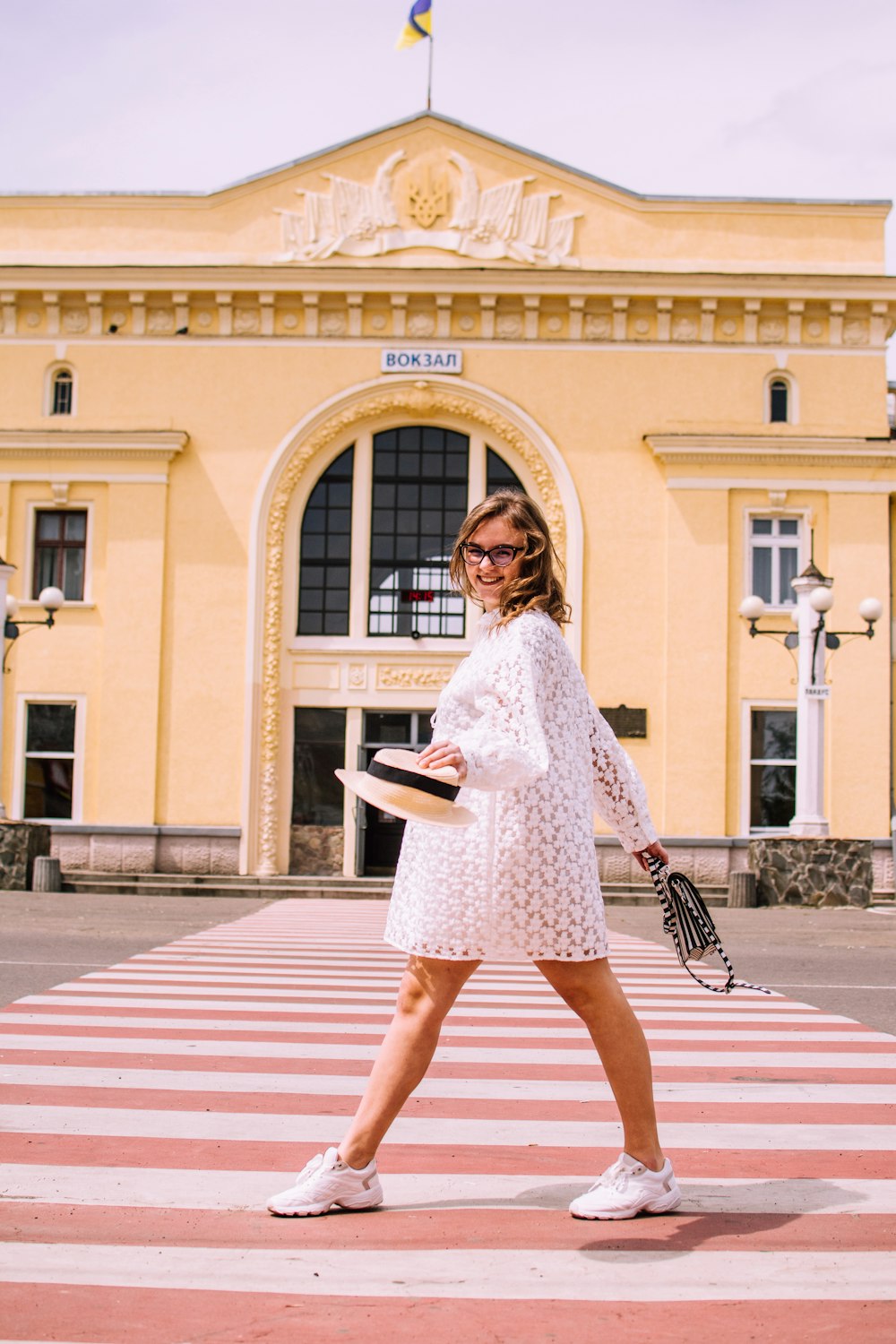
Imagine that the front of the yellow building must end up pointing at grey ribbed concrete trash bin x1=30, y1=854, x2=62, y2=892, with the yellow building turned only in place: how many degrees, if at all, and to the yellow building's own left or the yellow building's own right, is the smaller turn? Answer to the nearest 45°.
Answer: approximately 45° to the yellow building's own right

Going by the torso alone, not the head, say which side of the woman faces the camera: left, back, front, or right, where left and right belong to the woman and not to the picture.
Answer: left

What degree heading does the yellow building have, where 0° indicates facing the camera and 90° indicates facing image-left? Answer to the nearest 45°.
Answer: approximately 0°

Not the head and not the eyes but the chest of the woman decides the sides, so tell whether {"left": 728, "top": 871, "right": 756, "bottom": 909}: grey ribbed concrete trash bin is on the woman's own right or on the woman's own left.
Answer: on the woman's own right

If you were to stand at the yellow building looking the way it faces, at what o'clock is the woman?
The woman is roughly at 12 o'clock from the yellow building.

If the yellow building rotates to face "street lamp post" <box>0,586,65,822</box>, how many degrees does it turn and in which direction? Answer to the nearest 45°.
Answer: approximately 45° to its right

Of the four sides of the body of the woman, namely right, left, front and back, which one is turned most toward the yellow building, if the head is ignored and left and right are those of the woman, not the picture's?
right

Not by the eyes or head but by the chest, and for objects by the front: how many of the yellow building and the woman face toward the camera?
1
